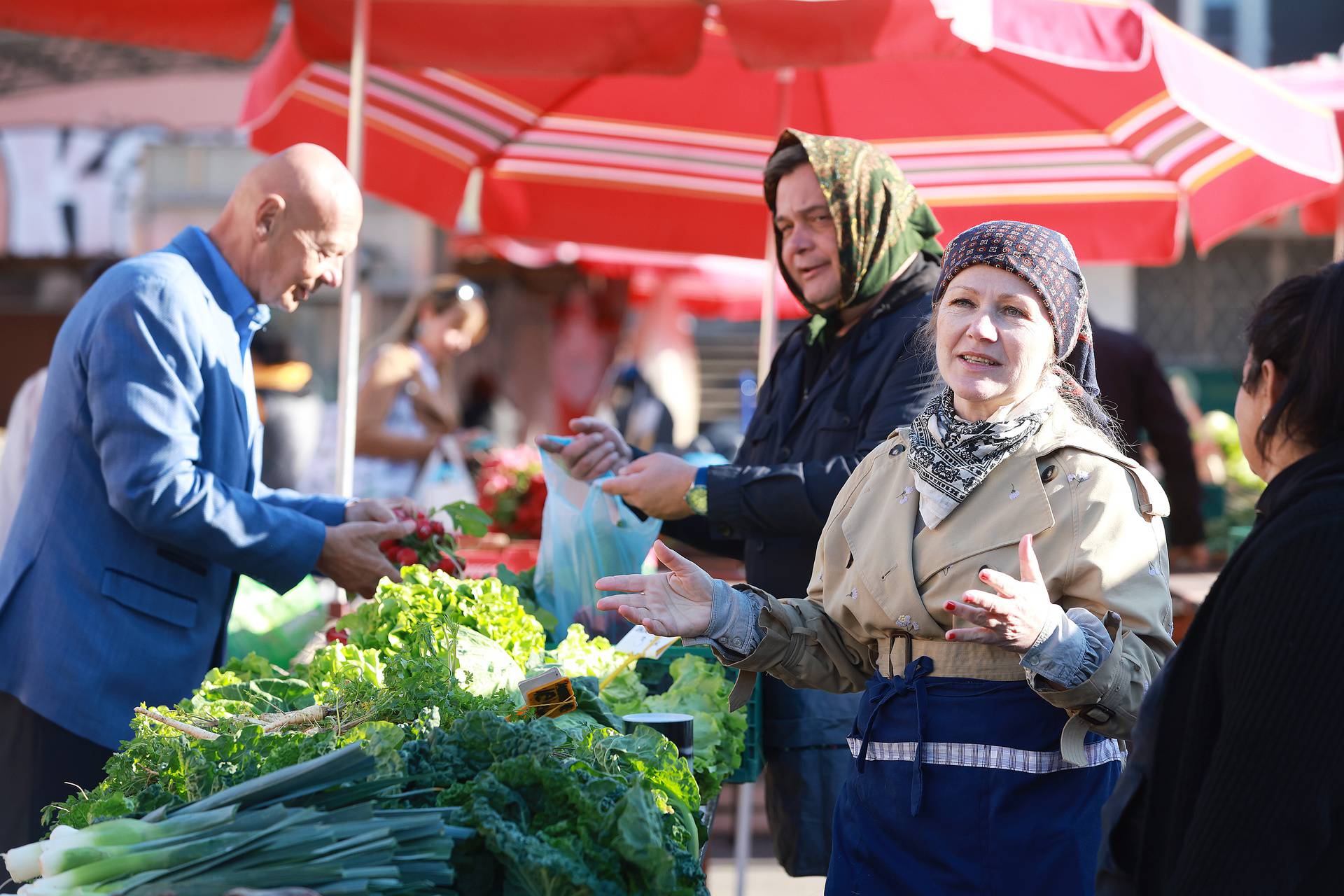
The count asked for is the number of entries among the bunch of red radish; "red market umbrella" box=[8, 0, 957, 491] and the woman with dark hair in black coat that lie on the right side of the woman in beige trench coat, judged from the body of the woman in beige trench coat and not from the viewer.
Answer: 2

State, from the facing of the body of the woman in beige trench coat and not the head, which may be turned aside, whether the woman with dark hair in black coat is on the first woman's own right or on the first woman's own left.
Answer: on the first woman's own left

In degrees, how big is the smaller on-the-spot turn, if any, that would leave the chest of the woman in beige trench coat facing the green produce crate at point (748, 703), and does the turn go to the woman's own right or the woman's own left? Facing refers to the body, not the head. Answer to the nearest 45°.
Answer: approximately 90° to the woman's own right

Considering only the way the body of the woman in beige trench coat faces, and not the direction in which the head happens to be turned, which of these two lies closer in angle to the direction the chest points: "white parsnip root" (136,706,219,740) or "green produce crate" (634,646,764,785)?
the white parsnip root

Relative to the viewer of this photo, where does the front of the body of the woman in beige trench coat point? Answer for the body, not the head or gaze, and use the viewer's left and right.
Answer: facing the viewer and to the left of the viewer

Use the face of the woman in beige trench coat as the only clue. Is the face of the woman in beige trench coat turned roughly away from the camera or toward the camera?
toward the camera

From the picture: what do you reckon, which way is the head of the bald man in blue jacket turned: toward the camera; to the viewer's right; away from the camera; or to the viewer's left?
to the viewer's right

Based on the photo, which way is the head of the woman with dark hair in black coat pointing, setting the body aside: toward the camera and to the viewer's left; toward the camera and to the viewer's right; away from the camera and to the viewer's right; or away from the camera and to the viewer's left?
away from the camera and to the viewer's left

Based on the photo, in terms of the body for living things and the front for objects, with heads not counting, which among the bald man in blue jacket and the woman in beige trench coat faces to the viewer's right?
the bald man in blue jacket

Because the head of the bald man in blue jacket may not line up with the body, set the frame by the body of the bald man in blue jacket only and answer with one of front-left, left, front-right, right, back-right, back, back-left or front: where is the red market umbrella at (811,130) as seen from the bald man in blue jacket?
front-left

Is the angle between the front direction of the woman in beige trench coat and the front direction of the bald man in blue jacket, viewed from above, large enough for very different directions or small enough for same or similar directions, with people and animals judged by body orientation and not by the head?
very different directions

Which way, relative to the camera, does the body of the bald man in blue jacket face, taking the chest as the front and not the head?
to the viewer's right

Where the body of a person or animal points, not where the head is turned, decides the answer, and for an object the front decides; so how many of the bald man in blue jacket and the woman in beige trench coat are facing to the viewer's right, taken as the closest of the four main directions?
1
